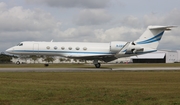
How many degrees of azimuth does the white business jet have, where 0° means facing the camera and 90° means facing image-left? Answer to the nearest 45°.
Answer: approximately 90°
